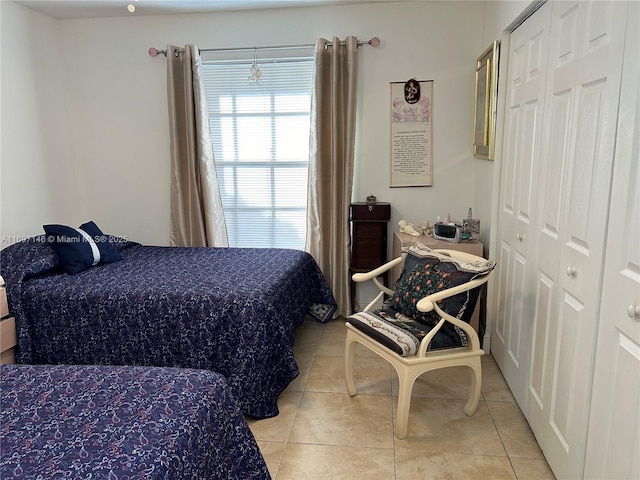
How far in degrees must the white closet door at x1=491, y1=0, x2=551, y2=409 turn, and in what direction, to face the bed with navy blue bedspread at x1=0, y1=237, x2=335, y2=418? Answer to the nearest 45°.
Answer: approximately 45° to its left

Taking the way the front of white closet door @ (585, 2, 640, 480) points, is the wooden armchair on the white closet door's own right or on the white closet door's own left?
on the white closet door's own right

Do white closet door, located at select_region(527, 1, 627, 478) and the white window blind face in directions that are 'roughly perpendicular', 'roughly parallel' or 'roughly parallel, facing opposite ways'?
roughly perpendicular

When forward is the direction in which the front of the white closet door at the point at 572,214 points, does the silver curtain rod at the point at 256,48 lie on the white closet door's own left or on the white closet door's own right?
on the white closet door's own right

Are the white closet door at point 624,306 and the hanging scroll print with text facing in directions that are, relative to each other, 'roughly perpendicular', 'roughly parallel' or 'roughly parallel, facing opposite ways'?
roughly perpendicular

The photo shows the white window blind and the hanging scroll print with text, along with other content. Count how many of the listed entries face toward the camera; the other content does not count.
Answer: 2

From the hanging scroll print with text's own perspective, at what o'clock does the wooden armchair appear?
The wooden armchair is roughly at 12 o'clock from the hanging scroll print with text.

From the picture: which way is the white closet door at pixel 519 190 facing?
to the viewer's left

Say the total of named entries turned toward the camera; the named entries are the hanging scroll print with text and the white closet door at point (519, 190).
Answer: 1

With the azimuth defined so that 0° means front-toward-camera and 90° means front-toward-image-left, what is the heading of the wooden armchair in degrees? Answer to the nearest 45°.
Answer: approximately 45°

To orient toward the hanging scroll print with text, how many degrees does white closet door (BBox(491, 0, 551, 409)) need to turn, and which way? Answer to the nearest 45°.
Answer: approximately 45° to its right
